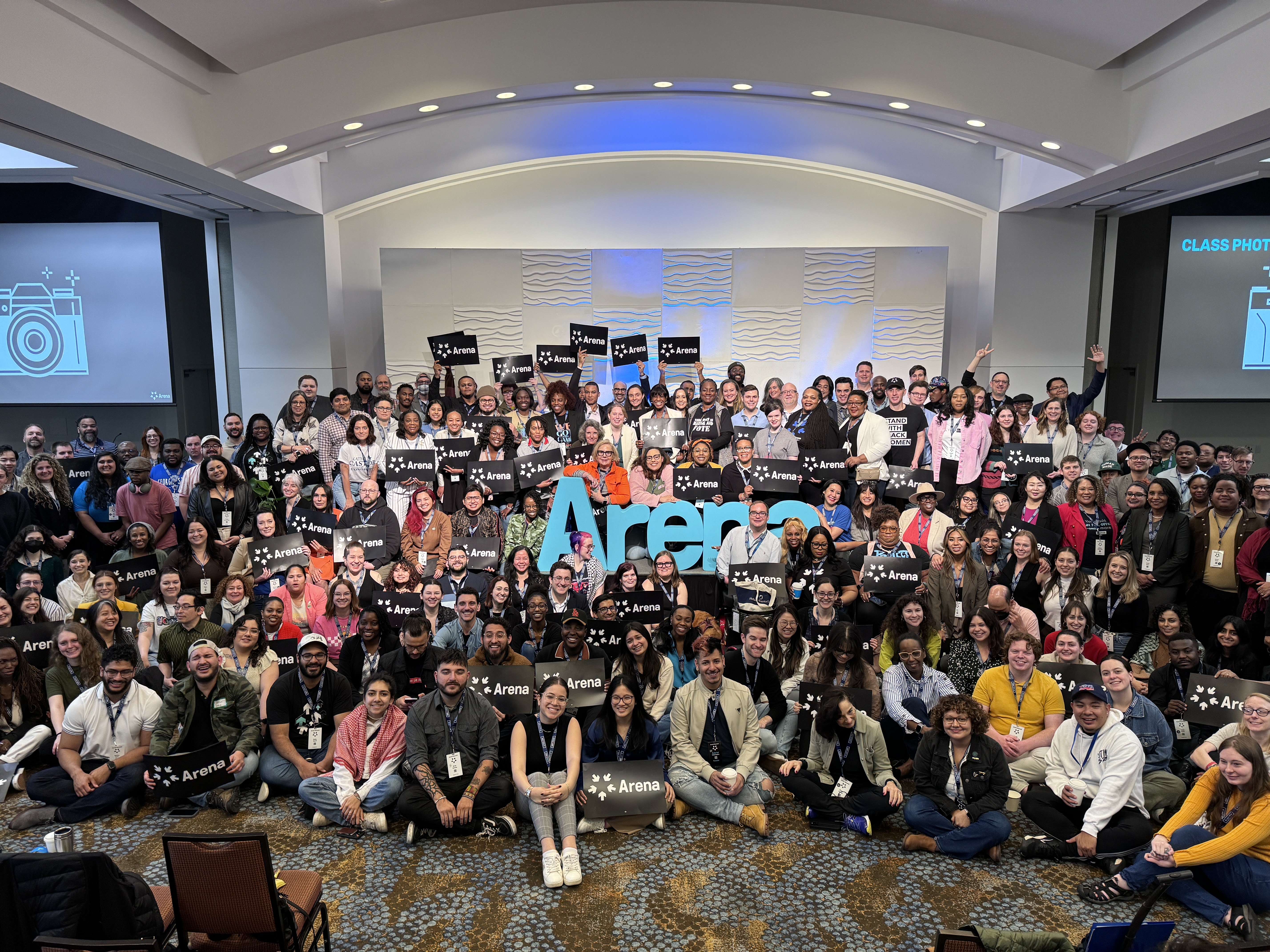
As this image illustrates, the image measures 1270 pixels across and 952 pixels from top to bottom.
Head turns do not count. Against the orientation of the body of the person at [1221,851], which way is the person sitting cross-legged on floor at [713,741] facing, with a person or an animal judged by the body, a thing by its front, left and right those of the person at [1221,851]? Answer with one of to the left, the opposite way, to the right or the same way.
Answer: to the left

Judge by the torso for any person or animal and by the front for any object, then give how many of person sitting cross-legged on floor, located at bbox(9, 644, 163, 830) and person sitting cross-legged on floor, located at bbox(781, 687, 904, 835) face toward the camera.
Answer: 2

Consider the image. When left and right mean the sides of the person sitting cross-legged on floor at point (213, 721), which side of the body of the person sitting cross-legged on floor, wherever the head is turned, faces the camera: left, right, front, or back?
front

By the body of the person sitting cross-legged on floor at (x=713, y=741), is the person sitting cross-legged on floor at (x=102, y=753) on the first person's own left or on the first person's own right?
on the first person's own right

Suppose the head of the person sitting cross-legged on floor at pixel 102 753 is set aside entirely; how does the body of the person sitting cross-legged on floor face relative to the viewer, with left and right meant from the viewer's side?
facing the viewer

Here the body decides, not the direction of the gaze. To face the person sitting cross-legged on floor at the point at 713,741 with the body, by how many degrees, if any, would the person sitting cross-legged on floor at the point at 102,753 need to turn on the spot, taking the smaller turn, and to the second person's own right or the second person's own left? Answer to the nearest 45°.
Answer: approximately 45° to the second person's own left

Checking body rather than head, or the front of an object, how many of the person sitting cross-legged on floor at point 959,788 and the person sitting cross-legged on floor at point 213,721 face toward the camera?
2

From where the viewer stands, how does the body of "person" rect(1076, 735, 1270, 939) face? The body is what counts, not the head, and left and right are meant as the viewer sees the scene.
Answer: facing the viewer and to the left of the viewer

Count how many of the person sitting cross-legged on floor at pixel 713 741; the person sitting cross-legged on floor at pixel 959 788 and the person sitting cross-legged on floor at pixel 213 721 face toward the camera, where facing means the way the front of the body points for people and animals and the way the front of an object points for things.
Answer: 3

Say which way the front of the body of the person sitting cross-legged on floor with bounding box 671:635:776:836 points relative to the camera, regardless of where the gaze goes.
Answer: toward the camera

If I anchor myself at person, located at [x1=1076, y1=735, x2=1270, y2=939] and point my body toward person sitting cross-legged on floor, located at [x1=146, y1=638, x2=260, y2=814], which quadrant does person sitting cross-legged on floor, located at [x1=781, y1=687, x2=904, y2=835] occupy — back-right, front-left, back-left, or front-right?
front-right

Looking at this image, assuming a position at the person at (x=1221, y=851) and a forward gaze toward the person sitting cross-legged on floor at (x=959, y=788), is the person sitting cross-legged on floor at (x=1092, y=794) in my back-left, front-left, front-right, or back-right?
front-right

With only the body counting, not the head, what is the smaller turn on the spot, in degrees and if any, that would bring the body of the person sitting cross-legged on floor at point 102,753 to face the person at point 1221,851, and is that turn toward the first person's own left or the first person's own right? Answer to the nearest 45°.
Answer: approximately 45° to the first person's own left

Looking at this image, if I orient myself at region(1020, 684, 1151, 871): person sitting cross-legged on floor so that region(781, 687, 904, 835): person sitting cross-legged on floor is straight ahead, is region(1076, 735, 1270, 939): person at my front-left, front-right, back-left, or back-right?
back-left
